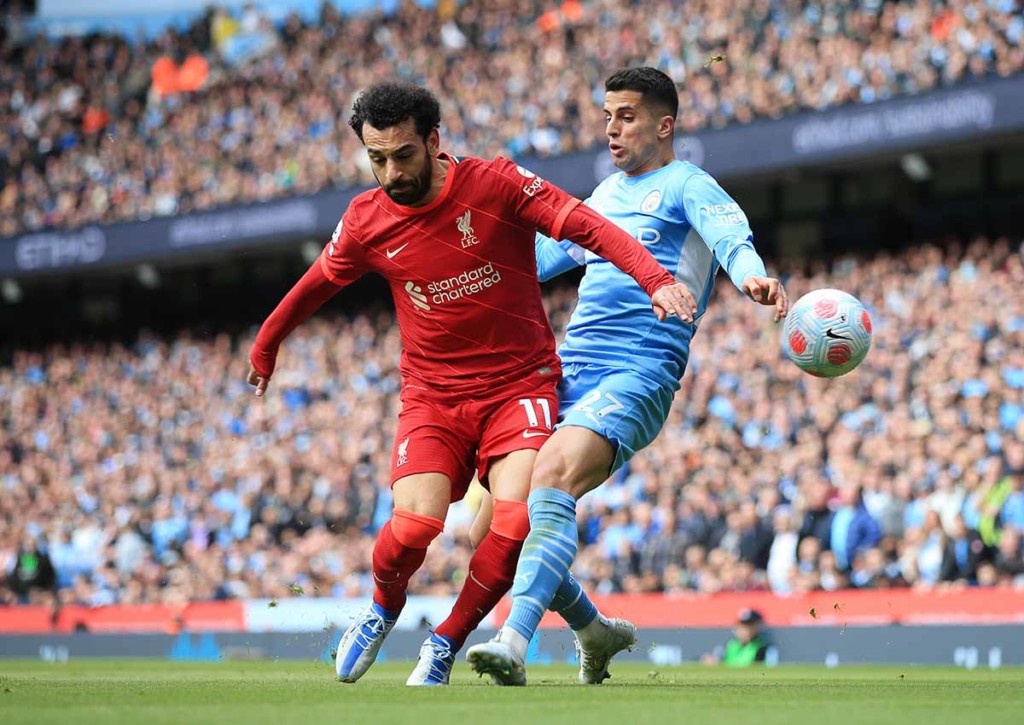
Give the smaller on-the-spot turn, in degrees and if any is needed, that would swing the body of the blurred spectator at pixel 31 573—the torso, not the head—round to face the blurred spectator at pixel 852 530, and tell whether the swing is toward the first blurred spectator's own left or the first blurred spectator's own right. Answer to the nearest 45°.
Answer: approximately 45° to the first blurred spectator's own left

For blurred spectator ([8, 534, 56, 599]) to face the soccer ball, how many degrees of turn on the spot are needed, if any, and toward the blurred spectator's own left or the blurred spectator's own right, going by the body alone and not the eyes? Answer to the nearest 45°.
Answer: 0° — they already face it

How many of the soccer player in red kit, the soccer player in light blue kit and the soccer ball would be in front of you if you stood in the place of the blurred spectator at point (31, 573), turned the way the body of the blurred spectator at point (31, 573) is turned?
3

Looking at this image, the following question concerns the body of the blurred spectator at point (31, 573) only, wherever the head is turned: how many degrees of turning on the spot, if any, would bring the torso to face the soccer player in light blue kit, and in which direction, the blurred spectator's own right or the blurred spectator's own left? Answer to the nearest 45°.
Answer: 0° — they already face them

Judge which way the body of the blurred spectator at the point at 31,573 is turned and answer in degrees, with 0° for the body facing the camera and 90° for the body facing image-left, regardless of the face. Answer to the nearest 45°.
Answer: approximately 0°
